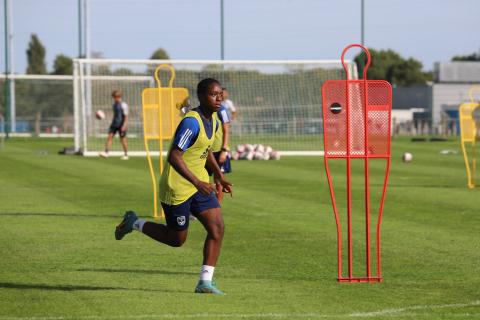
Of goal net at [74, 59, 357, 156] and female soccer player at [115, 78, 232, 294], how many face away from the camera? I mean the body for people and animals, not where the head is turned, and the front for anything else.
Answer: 0

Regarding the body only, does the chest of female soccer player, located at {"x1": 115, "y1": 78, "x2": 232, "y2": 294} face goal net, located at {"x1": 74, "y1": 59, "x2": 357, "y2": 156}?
no

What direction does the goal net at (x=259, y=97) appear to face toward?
toward the camera

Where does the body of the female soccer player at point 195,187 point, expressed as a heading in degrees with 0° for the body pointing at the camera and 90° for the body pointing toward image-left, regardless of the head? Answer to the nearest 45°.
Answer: approximately 315°

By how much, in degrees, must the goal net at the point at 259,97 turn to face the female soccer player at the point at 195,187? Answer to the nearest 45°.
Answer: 0° — it already faces them
